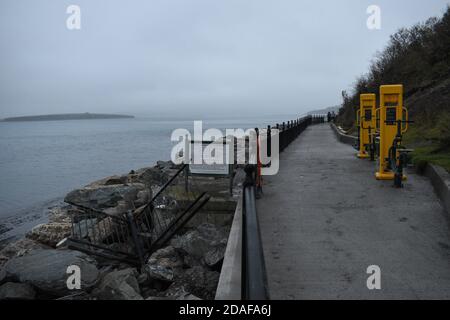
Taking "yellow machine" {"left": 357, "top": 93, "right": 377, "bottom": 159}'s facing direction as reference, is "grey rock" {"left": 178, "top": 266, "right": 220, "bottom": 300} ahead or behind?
ahead

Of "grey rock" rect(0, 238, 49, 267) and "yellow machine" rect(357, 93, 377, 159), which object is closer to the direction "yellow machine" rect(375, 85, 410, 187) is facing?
the grey rock

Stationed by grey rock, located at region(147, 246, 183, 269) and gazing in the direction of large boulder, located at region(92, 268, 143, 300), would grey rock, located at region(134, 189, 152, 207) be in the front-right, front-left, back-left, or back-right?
back-right
